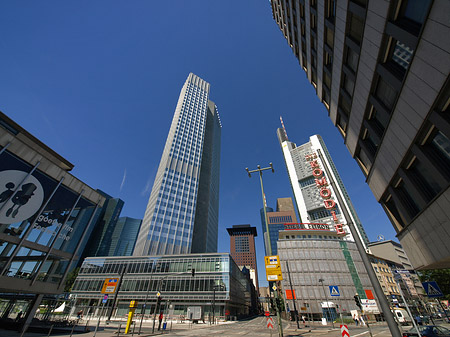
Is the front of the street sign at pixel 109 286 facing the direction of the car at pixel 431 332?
no

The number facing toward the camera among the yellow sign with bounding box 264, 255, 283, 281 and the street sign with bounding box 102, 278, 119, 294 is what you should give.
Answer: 2

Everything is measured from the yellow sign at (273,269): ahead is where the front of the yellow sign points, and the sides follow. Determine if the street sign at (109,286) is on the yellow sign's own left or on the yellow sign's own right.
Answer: on the yellow sign's own right

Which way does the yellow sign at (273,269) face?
toward the camera

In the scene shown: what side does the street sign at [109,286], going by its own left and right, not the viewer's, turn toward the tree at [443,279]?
left

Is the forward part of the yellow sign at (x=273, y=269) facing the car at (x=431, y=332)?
no

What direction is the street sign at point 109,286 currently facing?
toward the camera
